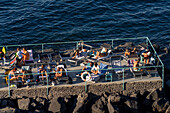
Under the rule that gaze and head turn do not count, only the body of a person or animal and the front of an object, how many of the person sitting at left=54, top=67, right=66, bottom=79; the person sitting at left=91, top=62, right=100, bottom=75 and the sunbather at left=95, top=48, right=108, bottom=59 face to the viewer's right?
0

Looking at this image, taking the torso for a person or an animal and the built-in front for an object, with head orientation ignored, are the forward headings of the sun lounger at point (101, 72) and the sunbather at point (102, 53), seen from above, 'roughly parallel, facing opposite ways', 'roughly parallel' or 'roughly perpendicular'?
roughly parallel
